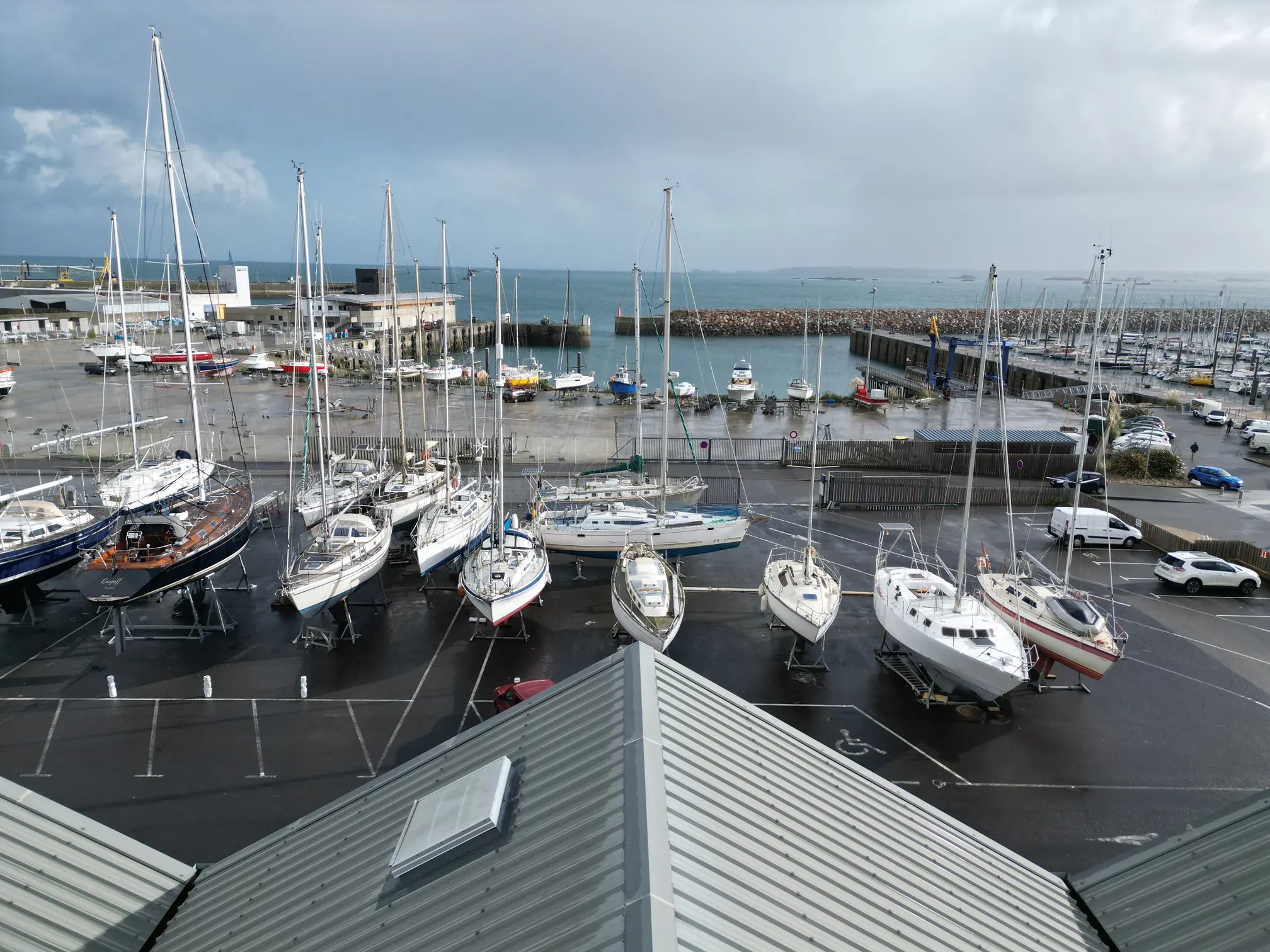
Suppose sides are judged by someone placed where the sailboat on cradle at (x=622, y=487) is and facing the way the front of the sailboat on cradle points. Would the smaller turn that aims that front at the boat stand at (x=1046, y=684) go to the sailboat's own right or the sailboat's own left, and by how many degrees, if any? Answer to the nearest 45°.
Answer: approximately 45° to the sailboat's own right

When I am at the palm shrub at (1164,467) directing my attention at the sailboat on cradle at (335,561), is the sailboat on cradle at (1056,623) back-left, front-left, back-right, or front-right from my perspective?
front-left

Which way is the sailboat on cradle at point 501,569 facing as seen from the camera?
toward the camera

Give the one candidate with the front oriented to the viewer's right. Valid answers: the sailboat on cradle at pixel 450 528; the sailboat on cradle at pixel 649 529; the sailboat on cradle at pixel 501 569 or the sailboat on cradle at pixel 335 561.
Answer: the sailboat on cradle at pixel 649 529

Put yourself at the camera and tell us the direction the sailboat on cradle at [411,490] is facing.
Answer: facing the viewer and to the left of the viewer

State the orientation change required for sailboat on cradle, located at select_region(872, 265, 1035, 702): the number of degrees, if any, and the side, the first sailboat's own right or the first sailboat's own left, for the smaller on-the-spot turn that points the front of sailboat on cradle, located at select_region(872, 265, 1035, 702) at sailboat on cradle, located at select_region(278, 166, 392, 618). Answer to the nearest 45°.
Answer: approximately 135° to the first sailboat's own right

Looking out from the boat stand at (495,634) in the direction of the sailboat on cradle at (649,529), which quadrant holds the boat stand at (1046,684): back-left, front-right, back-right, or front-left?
front-right

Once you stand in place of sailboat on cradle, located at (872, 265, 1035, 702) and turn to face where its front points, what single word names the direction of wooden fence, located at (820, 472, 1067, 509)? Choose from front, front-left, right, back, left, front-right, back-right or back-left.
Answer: back-left

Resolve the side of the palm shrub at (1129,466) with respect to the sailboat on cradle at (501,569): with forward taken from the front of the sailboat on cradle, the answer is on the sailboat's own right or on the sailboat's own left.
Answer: on the sailboat's own left

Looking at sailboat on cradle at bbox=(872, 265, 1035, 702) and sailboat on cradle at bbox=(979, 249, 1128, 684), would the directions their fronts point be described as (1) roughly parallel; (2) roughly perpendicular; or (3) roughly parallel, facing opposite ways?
roughly parallel

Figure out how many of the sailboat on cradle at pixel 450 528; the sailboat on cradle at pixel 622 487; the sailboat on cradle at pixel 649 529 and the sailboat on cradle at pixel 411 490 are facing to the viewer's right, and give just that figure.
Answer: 2

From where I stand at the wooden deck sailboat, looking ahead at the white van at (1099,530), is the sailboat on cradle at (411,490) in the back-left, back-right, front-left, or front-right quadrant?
front-left

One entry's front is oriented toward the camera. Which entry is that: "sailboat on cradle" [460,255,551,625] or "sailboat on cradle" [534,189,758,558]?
"sailboat on cradle" [460,255,551,625]

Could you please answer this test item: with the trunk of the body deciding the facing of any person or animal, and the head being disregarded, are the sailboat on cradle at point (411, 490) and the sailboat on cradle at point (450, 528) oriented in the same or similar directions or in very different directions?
same or similar directions

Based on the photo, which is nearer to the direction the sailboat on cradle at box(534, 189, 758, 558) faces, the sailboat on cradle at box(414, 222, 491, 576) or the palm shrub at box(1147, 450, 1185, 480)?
the palm shrub

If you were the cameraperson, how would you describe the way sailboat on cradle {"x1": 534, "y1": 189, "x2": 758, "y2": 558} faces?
facing to the right of the viewer

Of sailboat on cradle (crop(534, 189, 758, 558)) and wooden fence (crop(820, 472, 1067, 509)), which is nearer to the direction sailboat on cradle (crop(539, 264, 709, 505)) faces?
the wooden fence

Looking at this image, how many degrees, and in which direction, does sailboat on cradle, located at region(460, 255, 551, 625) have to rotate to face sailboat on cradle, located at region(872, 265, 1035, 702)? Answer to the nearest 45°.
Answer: approximately 45° to its left

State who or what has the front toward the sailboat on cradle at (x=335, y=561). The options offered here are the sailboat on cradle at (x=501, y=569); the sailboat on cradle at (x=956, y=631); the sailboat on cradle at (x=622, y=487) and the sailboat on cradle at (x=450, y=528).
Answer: the sailboat on cradle at (x=450, y=528)

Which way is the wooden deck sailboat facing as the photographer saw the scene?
facing away from the viewer and to the right of the viewer
